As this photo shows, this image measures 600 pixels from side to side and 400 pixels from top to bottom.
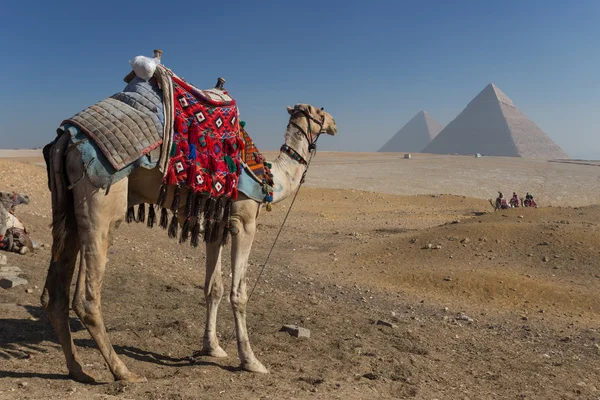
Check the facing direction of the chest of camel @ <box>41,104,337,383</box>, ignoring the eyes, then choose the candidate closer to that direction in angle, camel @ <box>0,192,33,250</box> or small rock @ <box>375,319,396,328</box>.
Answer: the small rock

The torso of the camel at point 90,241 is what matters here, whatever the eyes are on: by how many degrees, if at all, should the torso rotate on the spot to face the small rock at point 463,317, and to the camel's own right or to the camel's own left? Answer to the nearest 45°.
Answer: approximately 45° to the camel's own left

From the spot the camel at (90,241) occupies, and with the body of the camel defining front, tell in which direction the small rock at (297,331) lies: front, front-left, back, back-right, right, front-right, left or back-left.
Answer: front-left

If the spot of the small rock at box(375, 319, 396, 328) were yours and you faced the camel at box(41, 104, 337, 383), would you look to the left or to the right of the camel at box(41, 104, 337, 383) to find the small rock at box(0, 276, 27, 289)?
right

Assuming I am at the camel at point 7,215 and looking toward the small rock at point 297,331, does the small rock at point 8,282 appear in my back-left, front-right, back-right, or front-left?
front-right

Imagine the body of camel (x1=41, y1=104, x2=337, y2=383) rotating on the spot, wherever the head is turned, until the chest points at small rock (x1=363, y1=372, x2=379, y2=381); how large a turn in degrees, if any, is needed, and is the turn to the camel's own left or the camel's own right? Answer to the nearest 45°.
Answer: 0° — it already faces it

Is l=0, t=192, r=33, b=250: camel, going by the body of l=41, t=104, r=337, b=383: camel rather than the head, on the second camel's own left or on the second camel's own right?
on the second camel's own left

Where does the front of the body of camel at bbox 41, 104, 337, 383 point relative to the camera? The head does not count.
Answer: to the viewer's right
